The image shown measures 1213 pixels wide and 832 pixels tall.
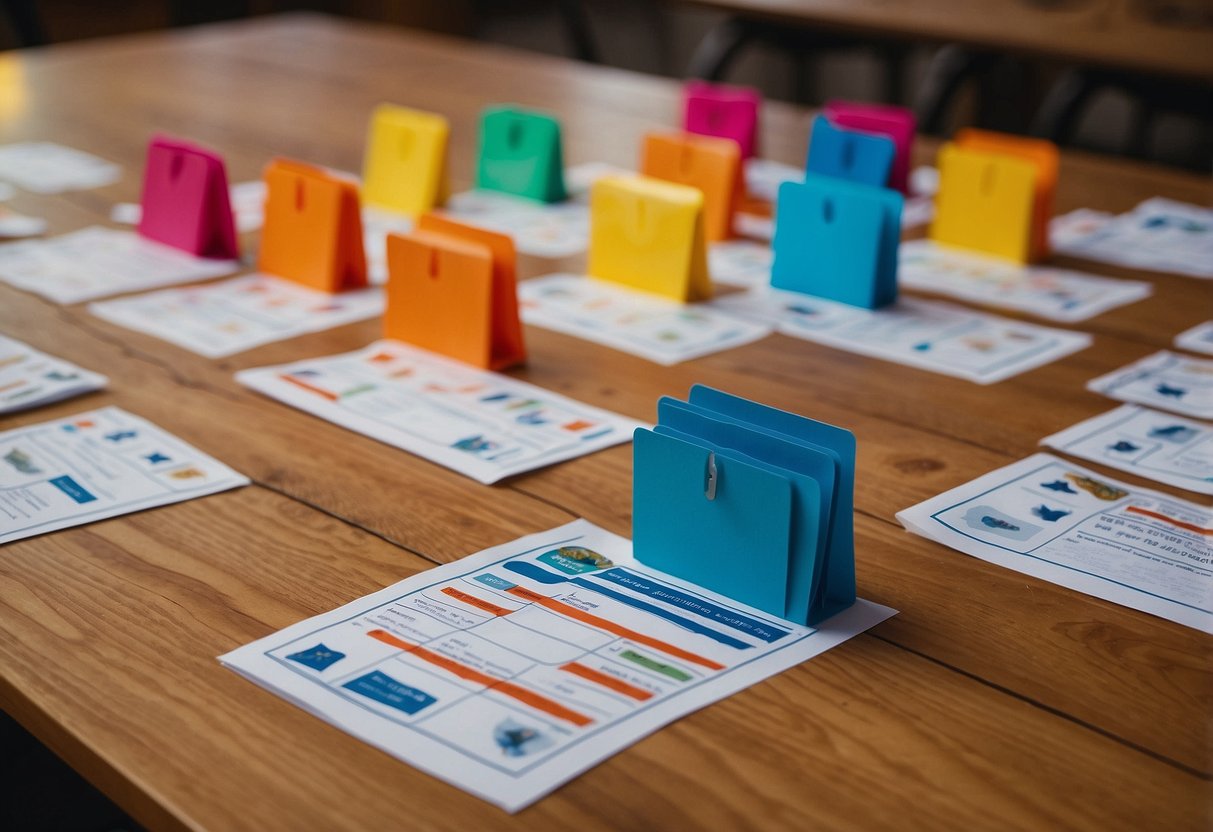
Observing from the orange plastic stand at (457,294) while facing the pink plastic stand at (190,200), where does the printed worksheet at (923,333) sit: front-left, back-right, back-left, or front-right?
back-right

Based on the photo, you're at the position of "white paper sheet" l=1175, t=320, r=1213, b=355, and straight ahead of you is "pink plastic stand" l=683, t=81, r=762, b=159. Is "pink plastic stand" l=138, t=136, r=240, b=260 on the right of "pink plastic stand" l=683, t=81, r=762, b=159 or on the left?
left

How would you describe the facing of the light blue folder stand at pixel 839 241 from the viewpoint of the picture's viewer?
facing the viewer and to the left of the viewer

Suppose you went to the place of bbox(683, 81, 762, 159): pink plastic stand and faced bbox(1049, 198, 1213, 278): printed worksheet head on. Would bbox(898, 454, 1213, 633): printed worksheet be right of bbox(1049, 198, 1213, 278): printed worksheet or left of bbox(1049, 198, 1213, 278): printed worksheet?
right

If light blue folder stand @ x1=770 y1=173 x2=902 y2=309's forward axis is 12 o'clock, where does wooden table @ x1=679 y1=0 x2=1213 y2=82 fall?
The wooden table is roughly at 5 o'clock from the light blue folder stand.

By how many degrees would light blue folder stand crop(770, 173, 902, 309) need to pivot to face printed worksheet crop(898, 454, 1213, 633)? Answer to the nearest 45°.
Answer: approximately 45° to its left

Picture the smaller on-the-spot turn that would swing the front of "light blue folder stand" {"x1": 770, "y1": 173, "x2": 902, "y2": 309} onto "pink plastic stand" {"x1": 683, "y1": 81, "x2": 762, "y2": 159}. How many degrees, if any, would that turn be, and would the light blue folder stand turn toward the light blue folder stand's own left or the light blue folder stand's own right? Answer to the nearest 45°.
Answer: approximately 135° to the light blue folder stand's own right

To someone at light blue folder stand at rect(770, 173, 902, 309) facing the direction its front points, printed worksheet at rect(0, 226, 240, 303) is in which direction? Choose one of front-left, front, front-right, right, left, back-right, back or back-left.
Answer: front-right
